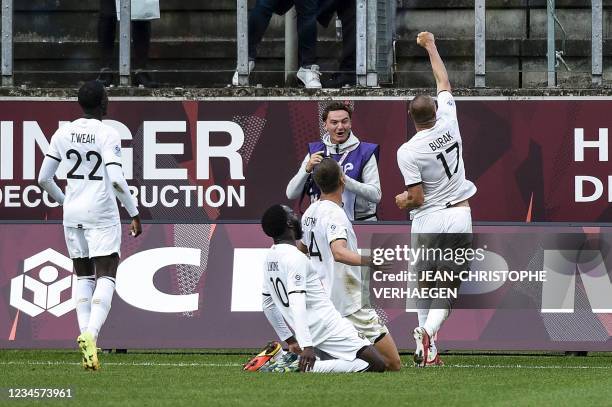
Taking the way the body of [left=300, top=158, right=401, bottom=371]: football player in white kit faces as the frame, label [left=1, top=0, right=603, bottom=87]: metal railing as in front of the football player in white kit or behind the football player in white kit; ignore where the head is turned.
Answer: in front

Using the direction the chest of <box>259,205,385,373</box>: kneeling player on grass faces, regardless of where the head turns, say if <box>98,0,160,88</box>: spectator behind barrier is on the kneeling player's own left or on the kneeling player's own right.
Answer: on the kneeling player's own left

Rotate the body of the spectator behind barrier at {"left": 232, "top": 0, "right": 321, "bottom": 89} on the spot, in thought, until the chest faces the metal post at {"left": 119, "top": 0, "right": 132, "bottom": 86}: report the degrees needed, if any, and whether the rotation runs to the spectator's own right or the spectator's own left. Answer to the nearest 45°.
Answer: approximately 90° to the spectator's own right

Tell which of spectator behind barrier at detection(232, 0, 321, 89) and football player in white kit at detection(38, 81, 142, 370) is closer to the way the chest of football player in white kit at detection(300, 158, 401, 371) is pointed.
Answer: the spectator behind barrier

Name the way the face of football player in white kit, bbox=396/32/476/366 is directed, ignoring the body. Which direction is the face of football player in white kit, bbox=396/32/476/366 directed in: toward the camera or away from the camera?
away from the camera

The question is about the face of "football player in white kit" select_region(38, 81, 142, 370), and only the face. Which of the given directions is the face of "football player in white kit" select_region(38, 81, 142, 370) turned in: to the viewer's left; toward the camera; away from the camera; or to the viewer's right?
away from the camera

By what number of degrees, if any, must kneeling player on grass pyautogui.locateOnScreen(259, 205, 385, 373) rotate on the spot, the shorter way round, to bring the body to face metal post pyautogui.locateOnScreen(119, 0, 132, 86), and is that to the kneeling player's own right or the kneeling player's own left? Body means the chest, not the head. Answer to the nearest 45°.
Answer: approximately 45° to the kneeling player's own left

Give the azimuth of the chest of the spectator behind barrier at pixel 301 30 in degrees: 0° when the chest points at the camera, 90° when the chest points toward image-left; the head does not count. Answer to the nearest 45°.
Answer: approximately 0°

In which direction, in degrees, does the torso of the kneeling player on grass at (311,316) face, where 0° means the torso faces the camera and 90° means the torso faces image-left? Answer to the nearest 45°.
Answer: approximately 225°

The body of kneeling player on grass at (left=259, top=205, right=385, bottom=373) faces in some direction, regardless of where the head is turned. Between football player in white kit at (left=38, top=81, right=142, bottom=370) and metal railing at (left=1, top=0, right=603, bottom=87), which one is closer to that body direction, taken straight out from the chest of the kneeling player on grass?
the metal railing

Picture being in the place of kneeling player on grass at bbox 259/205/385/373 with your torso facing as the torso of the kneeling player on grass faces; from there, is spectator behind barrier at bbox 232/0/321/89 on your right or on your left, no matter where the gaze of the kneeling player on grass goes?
on your left
